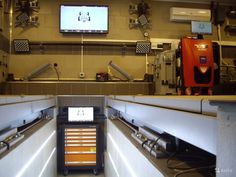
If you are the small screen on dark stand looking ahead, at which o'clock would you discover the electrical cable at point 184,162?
The electrical cable is roughly at 12 o'clock from the small screen on dark stand.

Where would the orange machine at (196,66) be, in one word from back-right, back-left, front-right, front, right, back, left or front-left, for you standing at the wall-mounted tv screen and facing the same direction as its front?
front-left

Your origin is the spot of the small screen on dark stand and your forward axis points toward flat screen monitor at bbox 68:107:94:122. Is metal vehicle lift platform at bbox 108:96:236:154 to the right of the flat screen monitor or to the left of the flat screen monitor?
left

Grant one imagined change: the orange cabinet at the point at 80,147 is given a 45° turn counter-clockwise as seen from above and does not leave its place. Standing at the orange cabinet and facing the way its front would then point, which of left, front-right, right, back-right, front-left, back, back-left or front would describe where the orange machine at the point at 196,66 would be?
front-left

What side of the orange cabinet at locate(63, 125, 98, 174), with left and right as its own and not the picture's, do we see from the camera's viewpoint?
front

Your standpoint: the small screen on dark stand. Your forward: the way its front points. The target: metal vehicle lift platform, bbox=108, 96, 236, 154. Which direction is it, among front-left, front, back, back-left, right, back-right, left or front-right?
front

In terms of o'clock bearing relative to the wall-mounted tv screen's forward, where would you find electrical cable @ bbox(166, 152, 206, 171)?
The electrical cable is roughly at 12 o'clock from the wall-mounted tv screen.

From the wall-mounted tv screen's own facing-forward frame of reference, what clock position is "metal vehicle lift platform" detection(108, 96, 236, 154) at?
The metal vehicle lift platform is roughly at 12 o'clock from the wall-mounted tv screen.

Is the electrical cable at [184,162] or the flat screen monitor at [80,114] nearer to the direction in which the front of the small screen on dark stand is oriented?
the electrical cable

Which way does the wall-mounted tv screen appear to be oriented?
toward the camera
